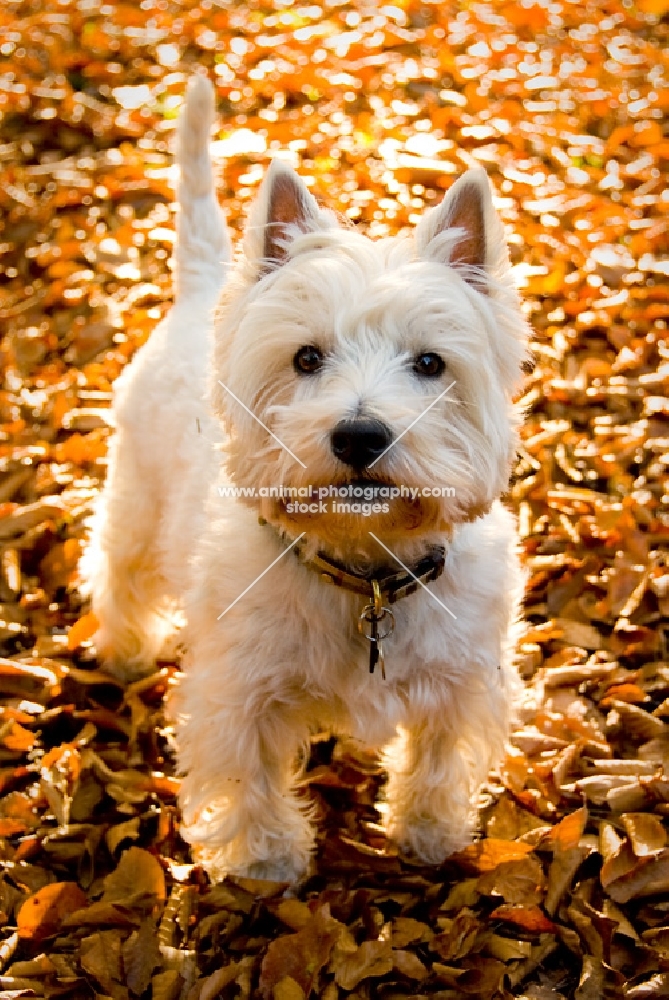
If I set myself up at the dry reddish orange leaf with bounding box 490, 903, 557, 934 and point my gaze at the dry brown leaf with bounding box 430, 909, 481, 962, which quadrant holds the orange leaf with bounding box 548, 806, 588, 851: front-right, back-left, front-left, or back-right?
back-right

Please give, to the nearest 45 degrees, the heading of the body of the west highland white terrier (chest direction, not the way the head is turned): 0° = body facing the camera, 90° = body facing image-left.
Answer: approximately 315°
